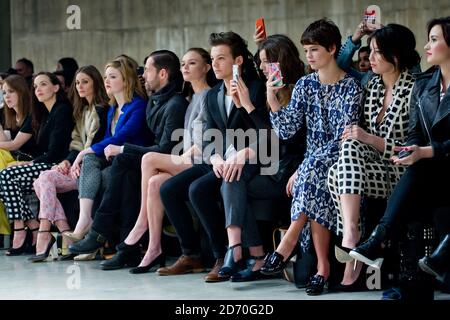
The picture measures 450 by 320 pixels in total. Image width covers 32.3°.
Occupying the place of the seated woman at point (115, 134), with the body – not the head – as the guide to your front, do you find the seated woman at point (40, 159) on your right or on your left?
on your right

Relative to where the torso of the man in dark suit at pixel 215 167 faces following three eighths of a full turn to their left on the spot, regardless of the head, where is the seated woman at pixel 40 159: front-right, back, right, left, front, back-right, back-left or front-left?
back-left

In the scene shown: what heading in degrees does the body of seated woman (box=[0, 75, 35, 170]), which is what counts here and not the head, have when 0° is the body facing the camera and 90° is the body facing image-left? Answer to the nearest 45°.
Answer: approximately 45°

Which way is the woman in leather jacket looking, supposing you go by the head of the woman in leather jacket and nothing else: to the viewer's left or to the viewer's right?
to the viewer's left

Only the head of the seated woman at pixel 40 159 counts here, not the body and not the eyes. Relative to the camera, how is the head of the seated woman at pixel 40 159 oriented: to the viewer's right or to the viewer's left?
to the viewer's left

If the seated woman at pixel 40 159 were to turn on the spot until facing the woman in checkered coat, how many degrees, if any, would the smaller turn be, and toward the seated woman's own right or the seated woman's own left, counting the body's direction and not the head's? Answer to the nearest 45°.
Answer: approximately 90° to the seated woman's own left

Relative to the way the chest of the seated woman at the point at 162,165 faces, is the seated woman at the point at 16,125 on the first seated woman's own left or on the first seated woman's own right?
on the first seated woman's own right

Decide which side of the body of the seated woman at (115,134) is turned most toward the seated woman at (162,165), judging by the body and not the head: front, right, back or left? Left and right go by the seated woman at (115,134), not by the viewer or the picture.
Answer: left

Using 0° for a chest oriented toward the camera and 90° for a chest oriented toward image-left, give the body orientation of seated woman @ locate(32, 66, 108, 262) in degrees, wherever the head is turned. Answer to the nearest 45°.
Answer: approximately 45°

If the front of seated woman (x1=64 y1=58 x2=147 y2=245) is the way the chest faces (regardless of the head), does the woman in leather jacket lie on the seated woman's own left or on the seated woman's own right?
on the seated woman's own left

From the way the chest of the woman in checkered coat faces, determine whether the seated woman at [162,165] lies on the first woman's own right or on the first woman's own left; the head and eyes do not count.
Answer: on the first woman's own right

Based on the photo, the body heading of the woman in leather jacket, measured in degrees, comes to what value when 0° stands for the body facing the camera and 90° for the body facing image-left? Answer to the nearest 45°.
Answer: approximately 45°
